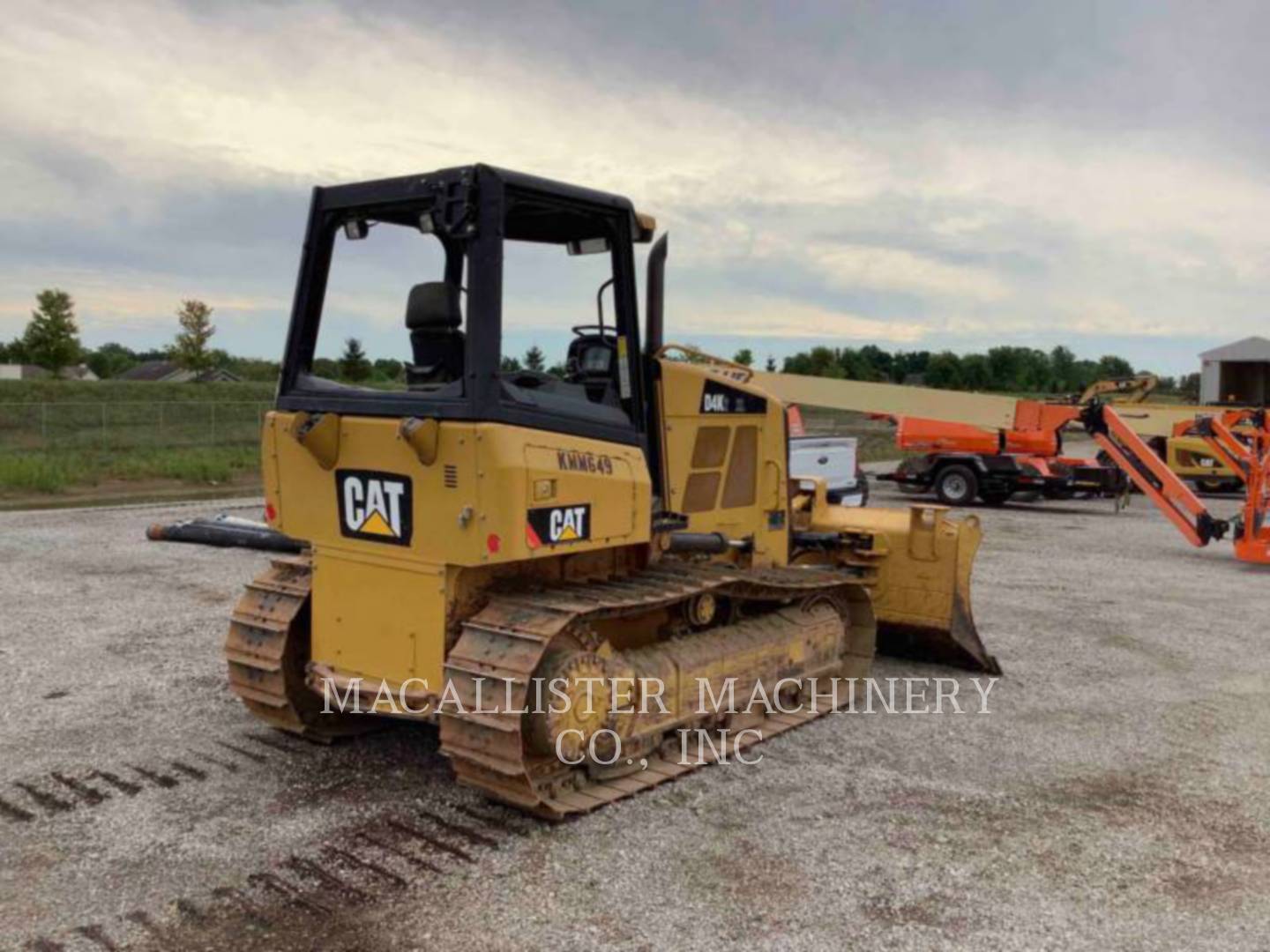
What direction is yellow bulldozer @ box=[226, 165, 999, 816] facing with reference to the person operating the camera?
facing away from the viewer and to the right of the viewer

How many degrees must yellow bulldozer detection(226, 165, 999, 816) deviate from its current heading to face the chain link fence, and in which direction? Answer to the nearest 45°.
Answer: approximately 90° to its left

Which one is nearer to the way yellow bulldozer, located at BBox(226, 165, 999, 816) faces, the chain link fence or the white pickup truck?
the white pickup truck

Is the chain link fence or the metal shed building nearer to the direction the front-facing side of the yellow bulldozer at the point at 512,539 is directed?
the metal shed building

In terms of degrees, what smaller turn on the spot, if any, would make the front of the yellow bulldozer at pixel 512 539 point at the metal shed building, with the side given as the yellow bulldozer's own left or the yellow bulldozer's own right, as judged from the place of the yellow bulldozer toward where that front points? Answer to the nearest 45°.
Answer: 0° — it already faces it

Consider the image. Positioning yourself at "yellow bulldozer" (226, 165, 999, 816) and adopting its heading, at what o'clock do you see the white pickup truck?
The white pickup truck is roughly at 11 o'clock from the yellow bulldozer.
